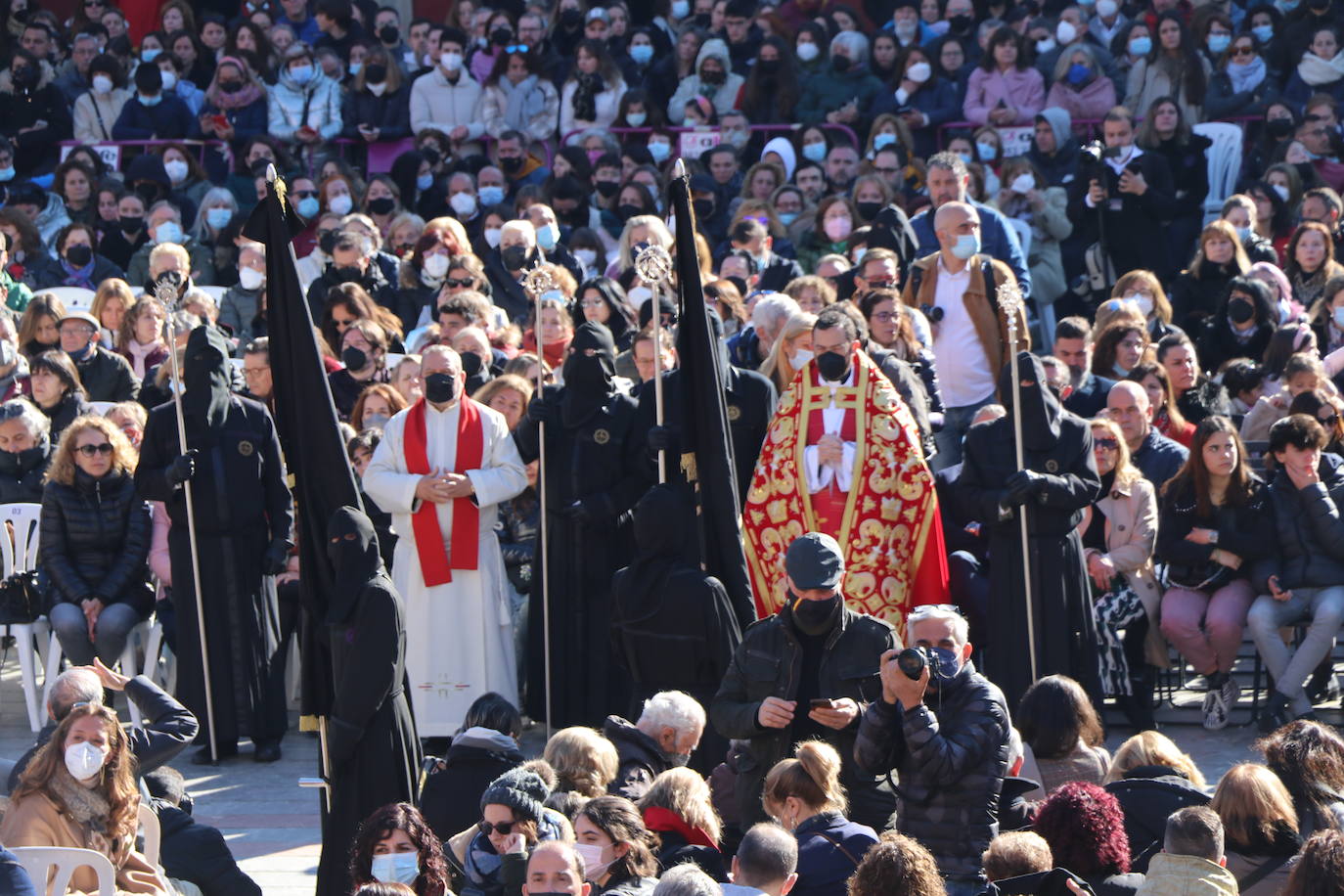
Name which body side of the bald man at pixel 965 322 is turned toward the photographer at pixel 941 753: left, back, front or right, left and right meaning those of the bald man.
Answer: front

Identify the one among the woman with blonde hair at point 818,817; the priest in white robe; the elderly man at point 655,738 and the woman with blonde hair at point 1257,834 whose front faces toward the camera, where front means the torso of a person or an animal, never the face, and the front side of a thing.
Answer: the priest in white robe

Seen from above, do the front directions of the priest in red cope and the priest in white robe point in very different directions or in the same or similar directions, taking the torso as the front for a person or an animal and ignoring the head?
same or similar directions

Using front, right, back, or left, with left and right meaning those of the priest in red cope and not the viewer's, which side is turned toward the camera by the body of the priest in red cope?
front

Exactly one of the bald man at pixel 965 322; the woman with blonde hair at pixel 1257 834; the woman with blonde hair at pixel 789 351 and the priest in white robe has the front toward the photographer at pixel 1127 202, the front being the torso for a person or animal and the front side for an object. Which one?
the woman with blonde hair at pixel 1257 834

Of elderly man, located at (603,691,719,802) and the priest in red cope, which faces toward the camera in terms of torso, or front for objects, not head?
the priest in red cope

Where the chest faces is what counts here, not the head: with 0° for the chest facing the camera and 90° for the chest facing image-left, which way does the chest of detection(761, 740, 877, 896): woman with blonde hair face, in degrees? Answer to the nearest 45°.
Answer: approximately 135°

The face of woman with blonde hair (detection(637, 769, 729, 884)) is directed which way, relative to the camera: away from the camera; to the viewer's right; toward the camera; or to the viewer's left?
away from the camera

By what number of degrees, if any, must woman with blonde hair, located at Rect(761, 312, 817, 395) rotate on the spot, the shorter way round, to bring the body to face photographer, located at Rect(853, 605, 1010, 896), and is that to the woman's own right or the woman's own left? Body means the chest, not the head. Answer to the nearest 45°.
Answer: approximately 45° to the woman's own right

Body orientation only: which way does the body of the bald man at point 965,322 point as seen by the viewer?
toward the camera

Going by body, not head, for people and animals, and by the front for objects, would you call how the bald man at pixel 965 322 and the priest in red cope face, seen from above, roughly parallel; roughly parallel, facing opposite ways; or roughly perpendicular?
roughly parallel

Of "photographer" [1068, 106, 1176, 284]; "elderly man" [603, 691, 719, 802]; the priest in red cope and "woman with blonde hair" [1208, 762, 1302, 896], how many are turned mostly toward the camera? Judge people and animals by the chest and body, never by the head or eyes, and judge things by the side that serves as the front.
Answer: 2

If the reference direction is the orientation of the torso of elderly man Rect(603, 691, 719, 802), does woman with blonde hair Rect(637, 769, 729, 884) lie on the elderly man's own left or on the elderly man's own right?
on the elderly man's own right

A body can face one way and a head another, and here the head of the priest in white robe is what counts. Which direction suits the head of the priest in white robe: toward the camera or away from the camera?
toward the camera

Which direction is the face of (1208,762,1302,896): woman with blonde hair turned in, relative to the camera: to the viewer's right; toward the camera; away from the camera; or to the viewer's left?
away from the camera

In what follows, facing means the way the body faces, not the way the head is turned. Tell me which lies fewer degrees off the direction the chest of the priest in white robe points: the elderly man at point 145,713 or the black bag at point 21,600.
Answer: the elderly man

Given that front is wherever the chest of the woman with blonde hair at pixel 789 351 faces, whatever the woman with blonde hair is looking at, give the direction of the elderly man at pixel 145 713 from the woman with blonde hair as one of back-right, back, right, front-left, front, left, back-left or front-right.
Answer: right
